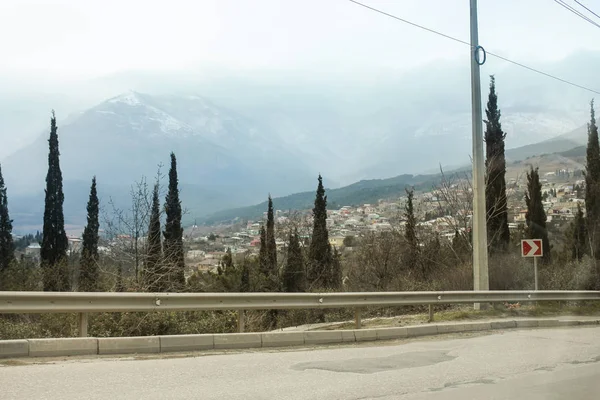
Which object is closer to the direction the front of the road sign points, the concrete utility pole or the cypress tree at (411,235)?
the concrete utility pole

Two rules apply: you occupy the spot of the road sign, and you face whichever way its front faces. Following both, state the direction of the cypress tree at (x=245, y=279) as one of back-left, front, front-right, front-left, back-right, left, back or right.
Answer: back-right

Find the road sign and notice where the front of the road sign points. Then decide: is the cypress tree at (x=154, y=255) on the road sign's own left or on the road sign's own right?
on the road sign's own right

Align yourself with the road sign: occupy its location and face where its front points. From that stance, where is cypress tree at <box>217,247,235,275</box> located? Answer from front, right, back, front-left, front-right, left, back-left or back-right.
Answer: back-right

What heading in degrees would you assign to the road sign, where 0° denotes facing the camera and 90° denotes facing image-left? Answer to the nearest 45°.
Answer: approximately 0°

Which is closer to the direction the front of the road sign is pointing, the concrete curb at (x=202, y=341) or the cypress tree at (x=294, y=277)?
the concrete curb

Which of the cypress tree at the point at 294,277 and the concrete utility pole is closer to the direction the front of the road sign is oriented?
the concrete utility pole

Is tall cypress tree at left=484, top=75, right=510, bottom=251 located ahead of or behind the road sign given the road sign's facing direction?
behind

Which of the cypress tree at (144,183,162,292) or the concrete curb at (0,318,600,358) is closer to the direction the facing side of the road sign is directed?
the concrete curb

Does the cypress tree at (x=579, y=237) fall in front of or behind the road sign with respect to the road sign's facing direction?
behind
